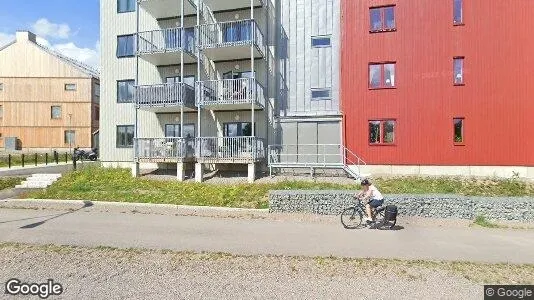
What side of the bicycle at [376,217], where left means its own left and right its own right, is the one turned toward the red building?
right

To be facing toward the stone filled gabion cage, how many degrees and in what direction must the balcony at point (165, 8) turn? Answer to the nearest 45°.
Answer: approximately 45° to its left

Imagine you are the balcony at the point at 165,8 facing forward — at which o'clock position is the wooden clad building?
The wooden clad building is roughly at 5 o'clock from the balcony.

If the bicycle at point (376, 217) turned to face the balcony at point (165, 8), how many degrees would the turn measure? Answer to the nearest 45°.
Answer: approximately 45° to its right

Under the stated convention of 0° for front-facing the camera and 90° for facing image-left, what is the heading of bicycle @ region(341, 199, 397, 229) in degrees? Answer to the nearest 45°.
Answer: approximately 90°

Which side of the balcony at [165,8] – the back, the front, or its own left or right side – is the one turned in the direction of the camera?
front

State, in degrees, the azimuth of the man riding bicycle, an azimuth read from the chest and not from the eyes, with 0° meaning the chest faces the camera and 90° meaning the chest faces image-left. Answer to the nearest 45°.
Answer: approximately 90°
